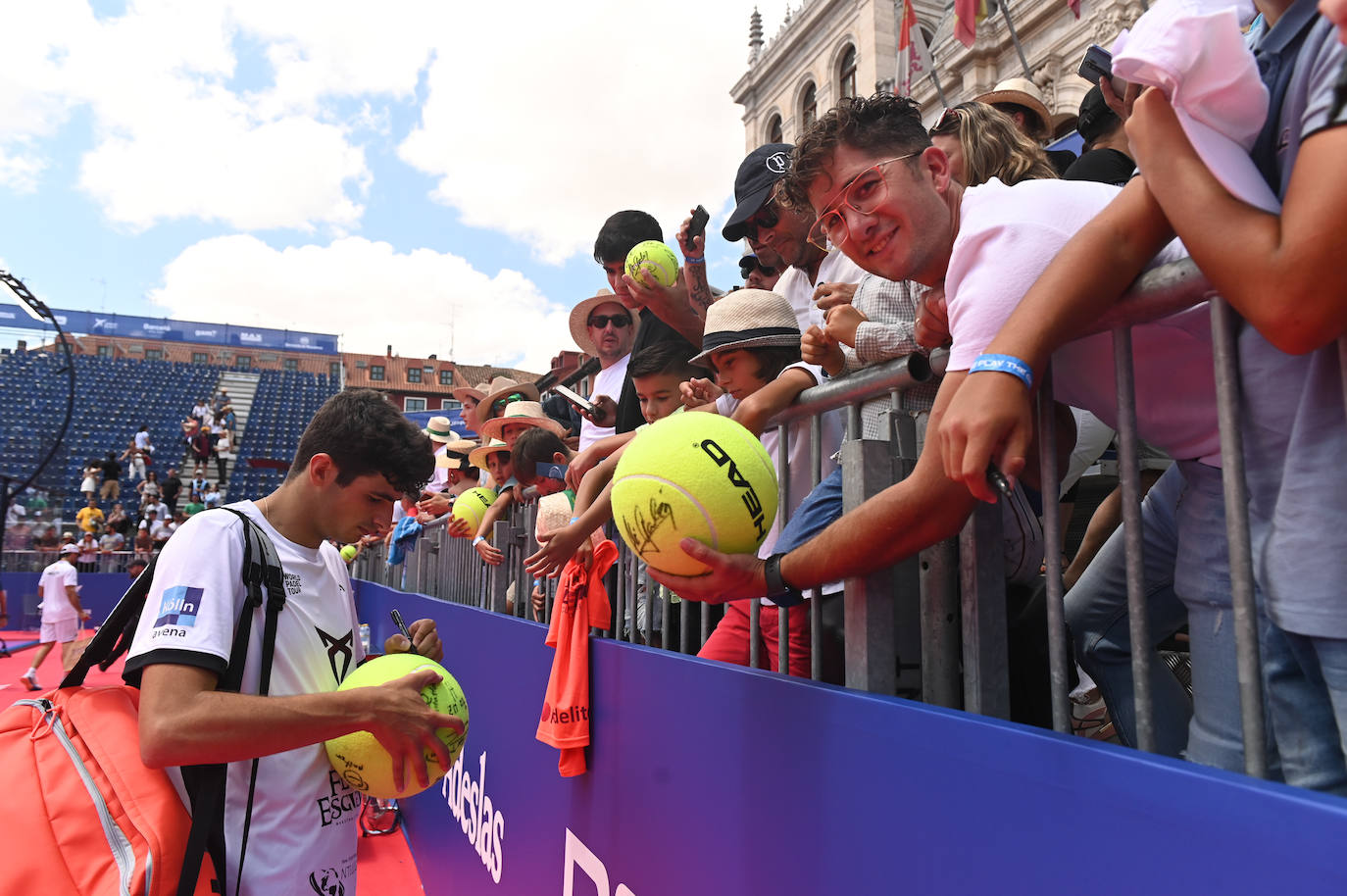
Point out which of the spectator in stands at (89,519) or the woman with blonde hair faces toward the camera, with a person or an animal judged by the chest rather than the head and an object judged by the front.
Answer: the spectator in stands

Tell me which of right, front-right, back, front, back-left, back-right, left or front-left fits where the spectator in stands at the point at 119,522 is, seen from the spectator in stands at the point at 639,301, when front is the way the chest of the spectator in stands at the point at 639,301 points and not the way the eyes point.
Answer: right

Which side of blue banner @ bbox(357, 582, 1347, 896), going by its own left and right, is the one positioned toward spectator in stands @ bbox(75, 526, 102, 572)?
right

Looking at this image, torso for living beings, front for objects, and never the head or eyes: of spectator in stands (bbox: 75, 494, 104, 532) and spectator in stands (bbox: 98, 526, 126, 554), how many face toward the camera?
2

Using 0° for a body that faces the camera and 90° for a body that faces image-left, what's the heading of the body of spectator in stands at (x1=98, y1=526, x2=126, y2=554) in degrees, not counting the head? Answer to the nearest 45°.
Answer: approximately 0°

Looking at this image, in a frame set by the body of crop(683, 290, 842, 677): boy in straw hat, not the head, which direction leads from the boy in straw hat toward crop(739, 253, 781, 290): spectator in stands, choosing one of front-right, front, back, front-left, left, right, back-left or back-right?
back-right

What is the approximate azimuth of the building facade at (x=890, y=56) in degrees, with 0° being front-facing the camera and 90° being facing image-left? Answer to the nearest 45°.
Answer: approximately 45°

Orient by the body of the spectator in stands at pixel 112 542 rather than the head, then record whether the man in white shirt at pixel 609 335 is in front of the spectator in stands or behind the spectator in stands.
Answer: in front

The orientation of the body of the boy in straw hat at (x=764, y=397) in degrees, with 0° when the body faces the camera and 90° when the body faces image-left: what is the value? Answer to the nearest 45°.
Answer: approximately 45°

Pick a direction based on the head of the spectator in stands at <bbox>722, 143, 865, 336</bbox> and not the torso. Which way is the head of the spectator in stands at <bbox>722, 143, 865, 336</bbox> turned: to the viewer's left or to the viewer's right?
to the viewer's left

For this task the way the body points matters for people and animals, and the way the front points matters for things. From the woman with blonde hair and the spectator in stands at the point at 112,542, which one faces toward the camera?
the spectator in stands
